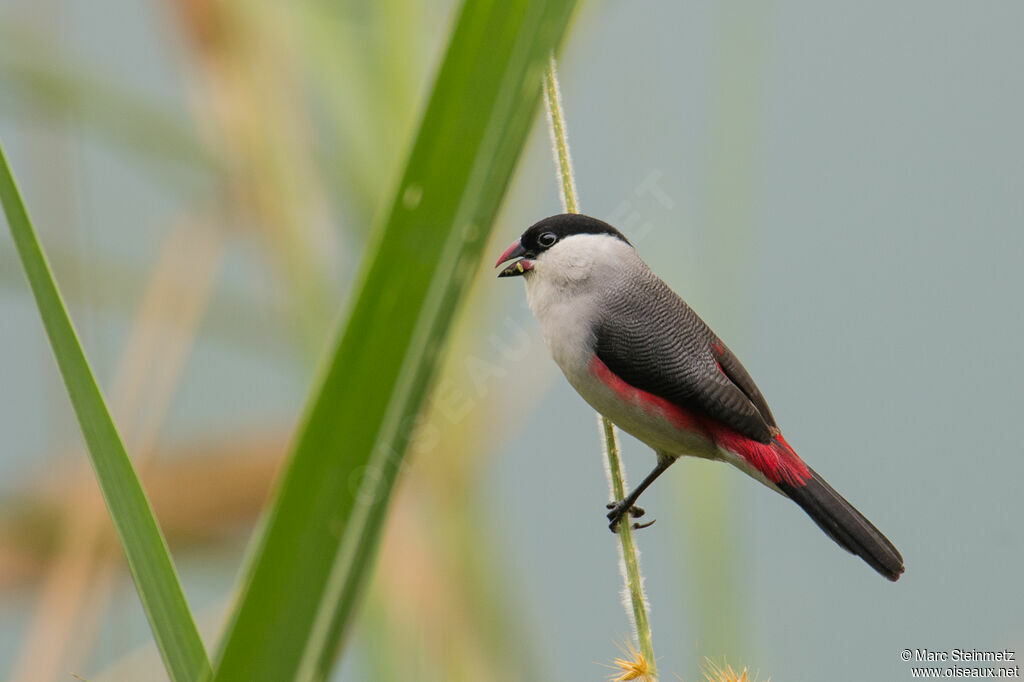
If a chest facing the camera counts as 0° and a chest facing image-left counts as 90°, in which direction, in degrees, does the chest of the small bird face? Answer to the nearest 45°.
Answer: approximately 90°
